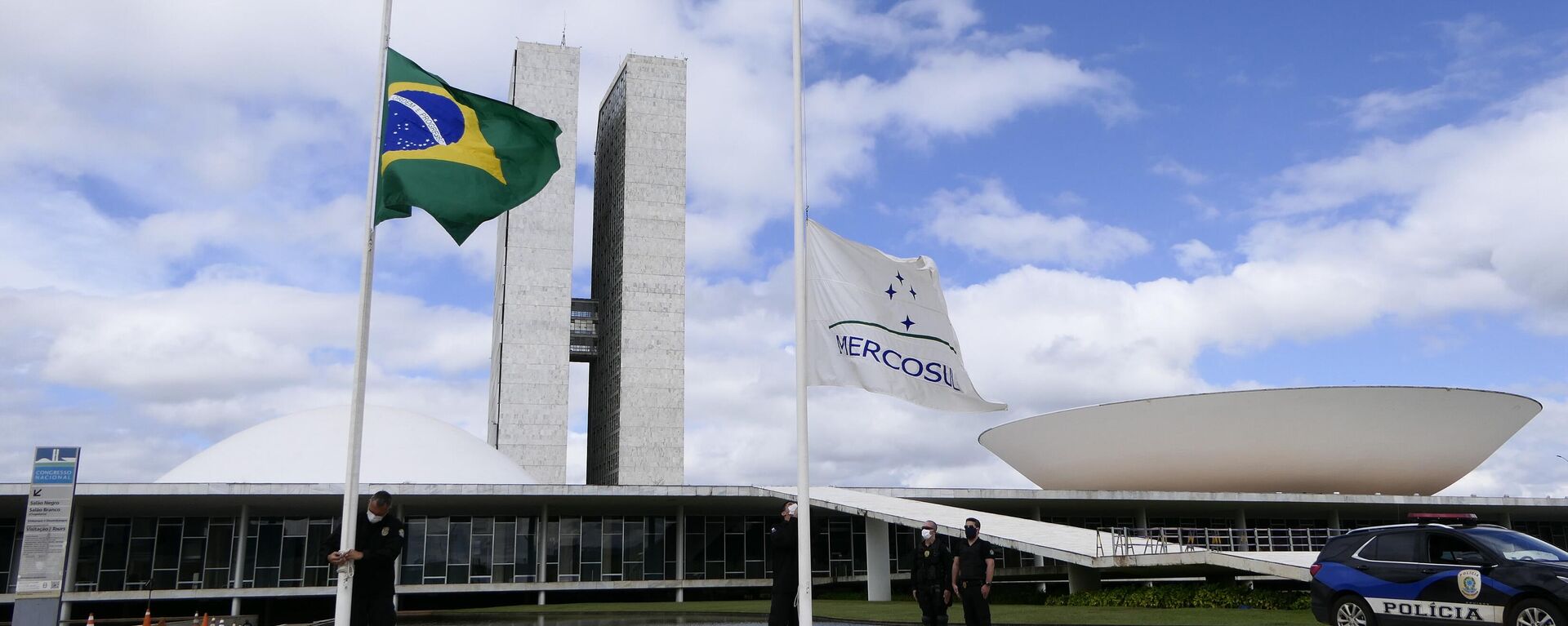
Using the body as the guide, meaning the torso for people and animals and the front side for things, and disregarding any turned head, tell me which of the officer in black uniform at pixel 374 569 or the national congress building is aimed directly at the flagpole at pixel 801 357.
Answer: the national congress building

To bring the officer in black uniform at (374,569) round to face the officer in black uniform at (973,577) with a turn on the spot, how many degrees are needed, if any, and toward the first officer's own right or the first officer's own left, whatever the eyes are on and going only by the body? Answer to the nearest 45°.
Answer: approximately 135° to the first officer's own left

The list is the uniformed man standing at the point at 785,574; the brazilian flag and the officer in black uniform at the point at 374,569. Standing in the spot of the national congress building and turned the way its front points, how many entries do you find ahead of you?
3

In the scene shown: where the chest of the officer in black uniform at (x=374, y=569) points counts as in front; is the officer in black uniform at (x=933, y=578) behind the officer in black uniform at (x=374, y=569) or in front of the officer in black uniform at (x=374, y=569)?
behind

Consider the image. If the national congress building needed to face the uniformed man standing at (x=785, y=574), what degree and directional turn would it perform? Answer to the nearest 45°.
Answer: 0° — it already faces them

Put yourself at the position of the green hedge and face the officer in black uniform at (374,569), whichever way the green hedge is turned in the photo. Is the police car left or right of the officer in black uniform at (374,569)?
left

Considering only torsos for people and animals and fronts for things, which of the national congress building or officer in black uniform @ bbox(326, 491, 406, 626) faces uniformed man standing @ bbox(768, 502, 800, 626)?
the national congress building

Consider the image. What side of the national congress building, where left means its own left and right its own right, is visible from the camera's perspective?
front

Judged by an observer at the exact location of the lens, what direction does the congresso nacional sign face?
facing the viewer

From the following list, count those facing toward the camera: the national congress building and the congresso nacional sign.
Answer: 2

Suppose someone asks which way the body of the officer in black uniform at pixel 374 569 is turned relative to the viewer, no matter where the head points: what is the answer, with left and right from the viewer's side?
facing the viewer and to the left of the viewer
